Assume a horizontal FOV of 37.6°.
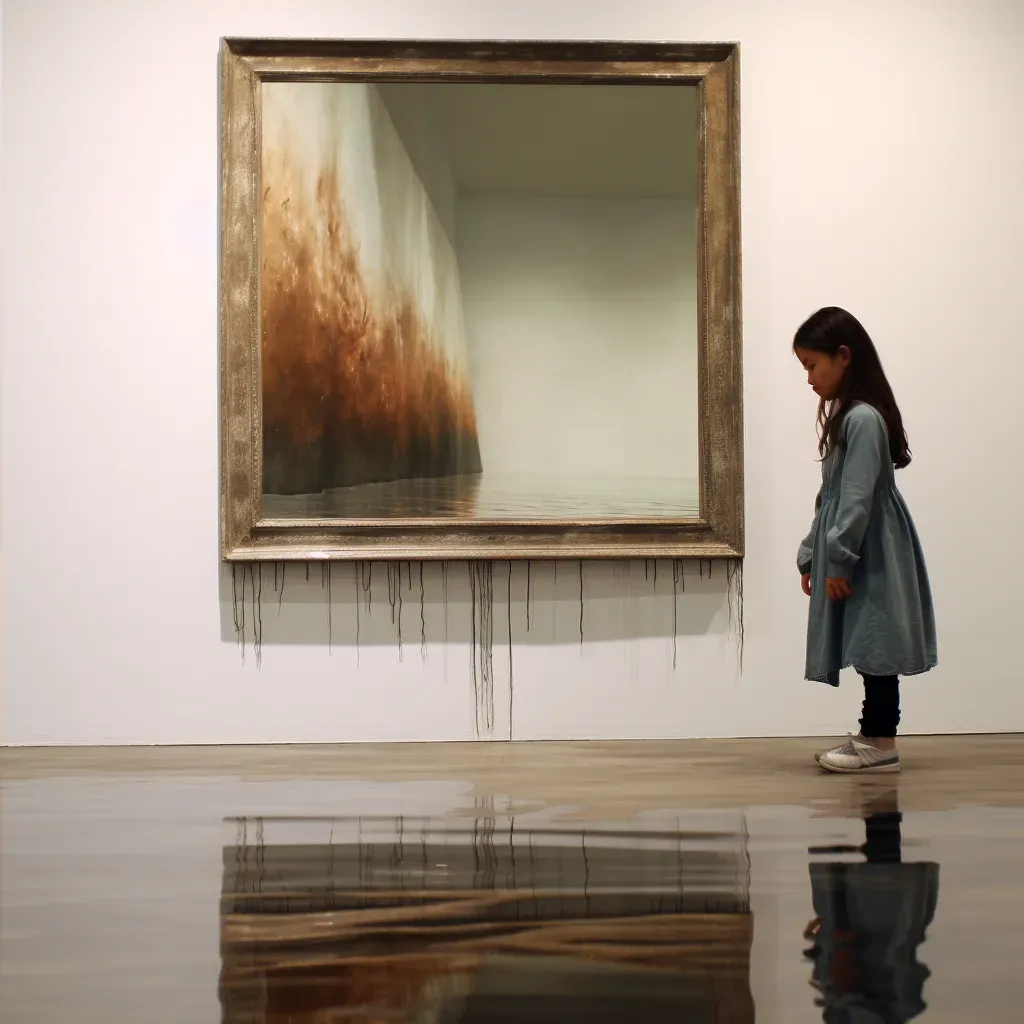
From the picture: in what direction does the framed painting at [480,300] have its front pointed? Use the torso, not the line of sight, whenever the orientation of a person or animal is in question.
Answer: toward the camera

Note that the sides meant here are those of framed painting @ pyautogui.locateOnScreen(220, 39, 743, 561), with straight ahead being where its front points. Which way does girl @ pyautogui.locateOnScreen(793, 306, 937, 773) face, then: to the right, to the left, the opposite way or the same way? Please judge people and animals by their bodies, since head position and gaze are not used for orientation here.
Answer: to the right

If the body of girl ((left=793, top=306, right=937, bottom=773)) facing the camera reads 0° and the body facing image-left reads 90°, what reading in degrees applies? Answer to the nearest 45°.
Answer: approximately 90°

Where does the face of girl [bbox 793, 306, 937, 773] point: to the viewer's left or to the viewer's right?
to the viewer's left

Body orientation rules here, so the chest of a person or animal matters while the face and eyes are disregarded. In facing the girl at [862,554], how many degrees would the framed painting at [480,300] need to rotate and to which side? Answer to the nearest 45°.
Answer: approximately 45° to its left

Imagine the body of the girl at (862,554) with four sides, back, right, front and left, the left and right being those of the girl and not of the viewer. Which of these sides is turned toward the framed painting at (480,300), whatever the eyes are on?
front

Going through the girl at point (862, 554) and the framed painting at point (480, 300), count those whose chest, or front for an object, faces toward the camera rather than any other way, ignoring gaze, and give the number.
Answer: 1
